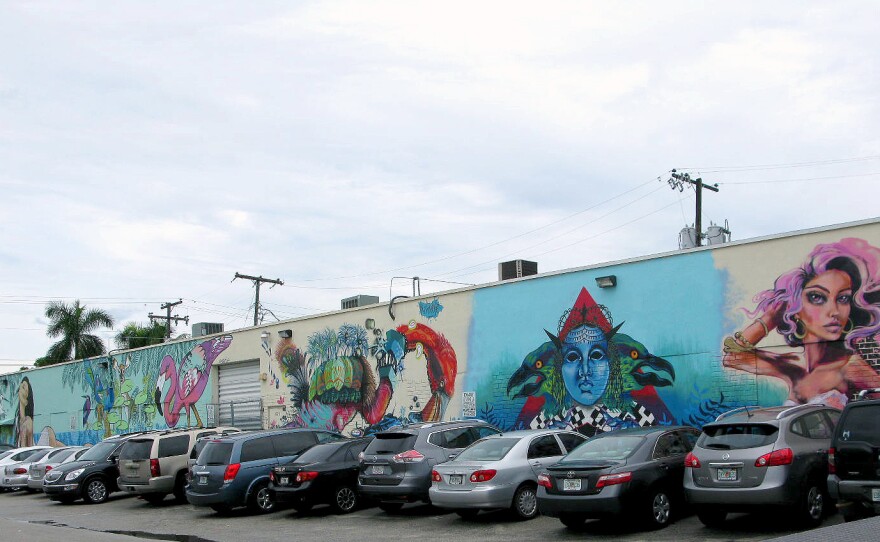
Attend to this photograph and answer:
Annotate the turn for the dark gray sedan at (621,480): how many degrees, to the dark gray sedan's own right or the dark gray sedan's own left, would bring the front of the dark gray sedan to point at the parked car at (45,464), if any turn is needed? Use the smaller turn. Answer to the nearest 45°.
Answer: approximately 90° to the dark gray sedan's own left

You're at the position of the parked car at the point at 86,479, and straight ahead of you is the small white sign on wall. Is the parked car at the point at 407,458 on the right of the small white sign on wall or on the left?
right

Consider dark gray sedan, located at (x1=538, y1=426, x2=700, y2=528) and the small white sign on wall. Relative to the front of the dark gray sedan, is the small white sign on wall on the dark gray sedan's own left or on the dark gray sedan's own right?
on the dark gray sedan's own left

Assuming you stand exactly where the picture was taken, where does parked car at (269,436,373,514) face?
facing away from the viewer and to the right of the viewer

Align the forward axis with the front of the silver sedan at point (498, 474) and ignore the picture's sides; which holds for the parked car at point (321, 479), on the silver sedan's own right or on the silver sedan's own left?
on the silver sedan's own left

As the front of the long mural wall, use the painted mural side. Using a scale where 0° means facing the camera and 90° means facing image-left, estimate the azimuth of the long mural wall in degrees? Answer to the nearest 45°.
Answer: approximately 45°

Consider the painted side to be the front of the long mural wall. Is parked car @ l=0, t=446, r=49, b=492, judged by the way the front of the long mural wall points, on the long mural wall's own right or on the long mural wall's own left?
on the long mural wall's own right

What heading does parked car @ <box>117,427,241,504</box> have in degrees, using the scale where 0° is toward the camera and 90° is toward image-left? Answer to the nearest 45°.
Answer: approximately 225°

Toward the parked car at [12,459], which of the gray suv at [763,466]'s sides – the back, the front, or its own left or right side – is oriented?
left
